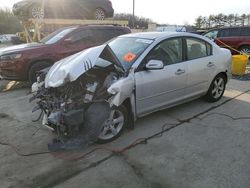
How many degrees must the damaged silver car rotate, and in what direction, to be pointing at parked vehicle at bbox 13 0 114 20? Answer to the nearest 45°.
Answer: approximately 135° to its right

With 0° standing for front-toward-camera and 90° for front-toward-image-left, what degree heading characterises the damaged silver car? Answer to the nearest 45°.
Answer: approximately 45°

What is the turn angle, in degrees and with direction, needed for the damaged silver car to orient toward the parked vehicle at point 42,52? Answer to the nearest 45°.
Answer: approximately 90° to its right

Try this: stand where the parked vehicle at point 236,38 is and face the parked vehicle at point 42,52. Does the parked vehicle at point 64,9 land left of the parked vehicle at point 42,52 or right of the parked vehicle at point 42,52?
right

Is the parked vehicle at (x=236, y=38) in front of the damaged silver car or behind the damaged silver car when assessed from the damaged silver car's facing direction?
behind

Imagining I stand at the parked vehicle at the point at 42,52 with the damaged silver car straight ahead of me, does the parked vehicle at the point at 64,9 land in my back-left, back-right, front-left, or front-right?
back-left

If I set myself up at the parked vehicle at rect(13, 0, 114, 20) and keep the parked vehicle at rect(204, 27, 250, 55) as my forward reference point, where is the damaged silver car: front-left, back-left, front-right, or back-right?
front-right

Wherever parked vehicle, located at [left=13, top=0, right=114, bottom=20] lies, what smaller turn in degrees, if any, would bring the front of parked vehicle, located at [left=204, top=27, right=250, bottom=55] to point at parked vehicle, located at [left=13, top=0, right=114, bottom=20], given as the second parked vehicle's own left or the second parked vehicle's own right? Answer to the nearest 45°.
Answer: approximately 45° to the second parked vehicle's own right
